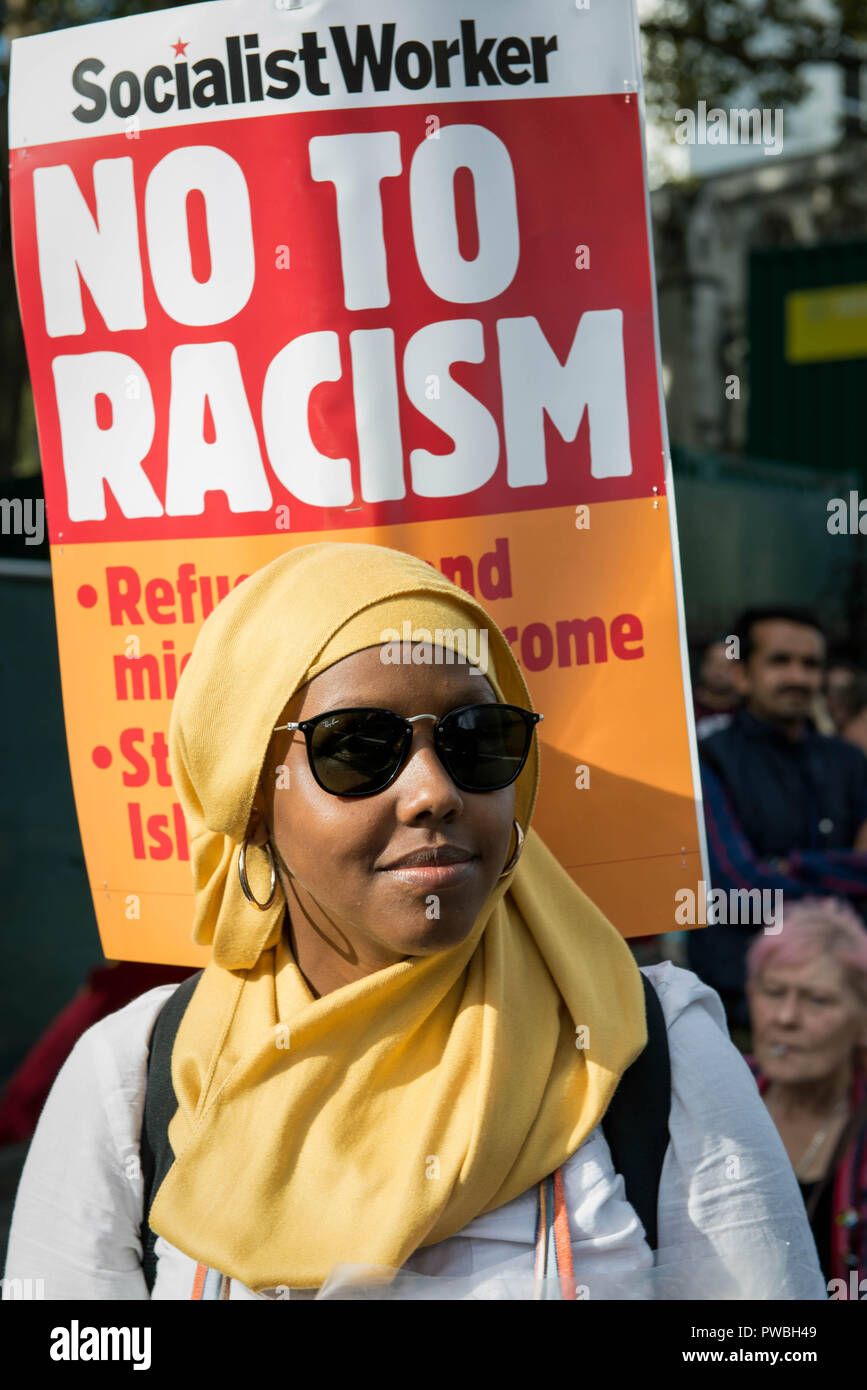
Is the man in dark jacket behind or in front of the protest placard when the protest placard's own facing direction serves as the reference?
behind

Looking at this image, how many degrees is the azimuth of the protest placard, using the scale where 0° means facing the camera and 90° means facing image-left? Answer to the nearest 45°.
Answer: approximately 0°
